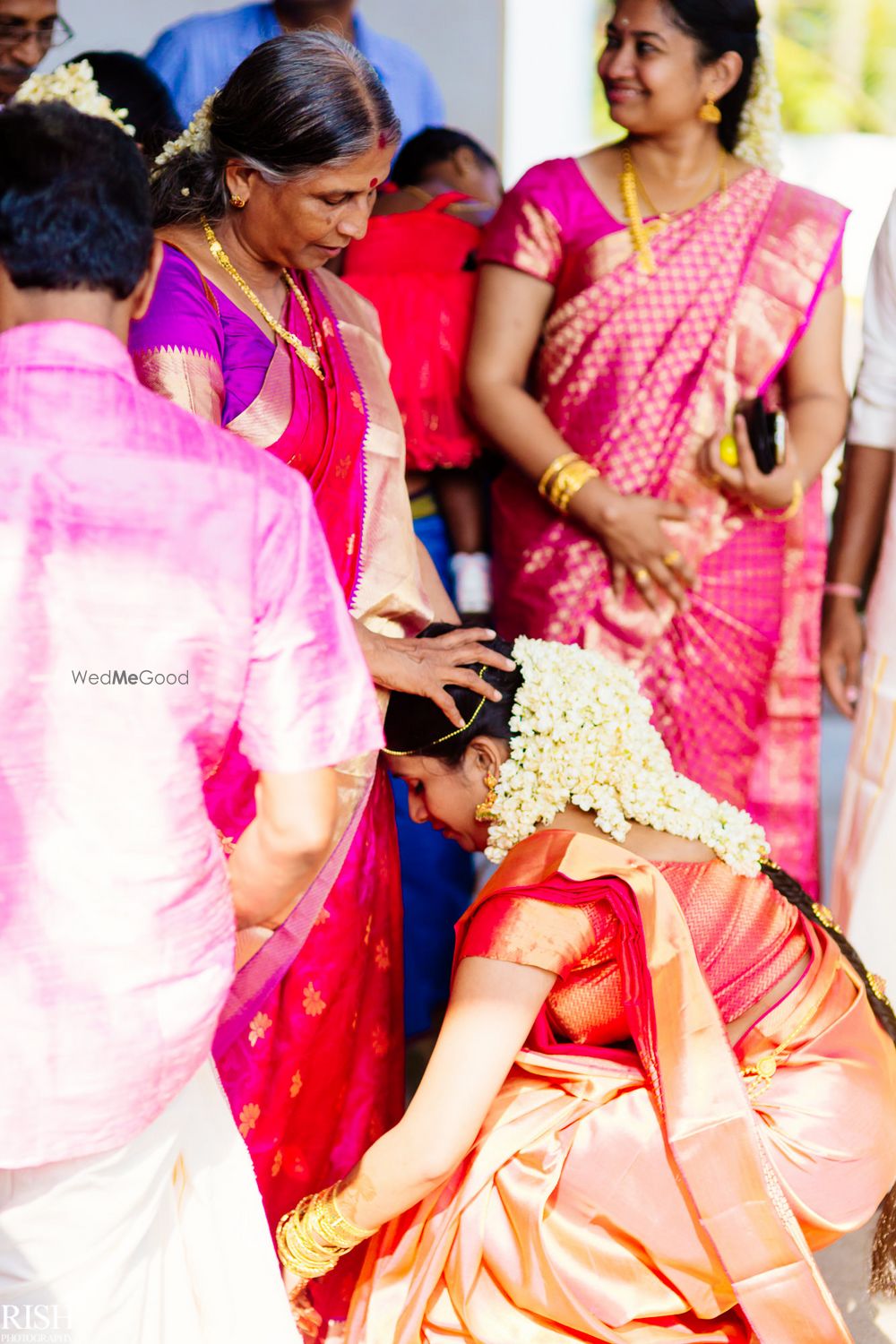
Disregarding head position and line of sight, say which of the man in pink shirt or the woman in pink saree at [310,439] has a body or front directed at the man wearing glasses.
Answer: the man in pink shirt

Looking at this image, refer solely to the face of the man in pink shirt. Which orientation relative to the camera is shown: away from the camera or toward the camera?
away from the camera

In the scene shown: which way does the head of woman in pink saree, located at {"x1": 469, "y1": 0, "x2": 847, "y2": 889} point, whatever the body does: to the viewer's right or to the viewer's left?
to the viewer's left

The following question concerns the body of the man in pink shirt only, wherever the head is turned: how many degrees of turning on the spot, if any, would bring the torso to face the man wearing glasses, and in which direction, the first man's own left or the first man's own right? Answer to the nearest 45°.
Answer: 0° — they already face them

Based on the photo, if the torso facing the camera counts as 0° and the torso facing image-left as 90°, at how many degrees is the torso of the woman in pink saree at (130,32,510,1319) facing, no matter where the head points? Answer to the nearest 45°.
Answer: approximately 315°

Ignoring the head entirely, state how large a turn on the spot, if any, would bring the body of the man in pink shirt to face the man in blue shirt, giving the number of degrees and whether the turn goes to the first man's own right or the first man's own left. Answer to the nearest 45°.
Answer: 0° — they already face them

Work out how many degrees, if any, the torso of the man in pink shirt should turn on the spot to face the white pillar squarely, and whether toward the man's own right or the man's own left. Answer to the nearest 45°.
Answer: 0° — they already face it

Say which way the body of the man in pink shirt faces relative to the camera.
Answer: away from the camera

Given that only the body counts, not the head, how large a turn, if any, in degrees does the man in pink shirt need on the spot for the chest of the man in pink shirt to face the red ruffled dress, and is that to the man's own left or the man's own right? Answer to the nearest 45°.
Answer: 0° — they already face it

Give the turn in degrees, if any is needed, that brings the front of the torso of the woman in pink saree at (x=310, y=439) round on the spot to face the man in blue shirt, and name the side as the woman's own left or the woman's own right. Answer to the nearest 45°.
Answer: approximately 135° to the woman's own left

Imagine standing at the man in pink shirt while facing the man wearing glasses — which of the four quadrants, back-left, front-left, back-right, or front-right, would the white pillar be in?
front-right

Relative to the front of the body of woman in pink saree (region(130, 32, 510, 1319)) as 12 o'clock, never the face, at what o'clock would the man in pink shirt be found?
The man in pink shirt is roughly at 2 o'clock from the woman in pink saree.

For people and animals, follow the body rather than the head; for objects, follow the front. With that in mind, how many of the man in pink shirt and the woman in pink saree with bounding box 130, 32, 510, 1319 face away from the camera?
1

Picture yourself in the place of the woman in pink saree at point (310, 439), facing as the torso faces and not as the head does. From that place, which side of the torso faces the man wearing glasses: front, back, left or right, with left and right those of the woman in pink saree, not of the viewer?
back

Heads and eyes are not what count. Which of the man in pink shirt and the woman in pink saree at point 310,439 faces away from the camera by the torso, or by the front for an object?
the man in pink shirt
